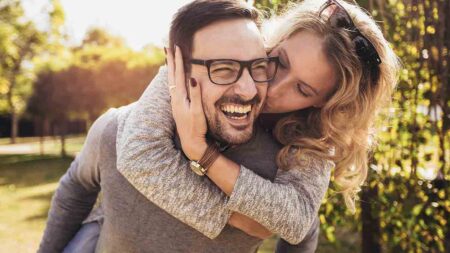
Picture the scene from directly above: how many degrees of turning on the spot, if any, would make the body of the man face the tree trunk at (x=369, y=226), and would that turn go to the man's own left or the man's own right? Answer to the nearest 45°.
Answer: approximately 90° to the man's own left

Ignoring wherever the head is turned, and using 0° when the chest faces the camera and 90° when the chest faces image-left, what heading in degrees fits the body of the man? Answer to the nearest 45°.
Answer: approximately 315°

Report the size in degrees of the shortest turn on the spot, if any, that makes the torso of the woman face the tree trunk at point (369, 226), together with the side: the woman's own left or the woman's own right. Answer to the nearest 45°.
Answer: approximately 180°
